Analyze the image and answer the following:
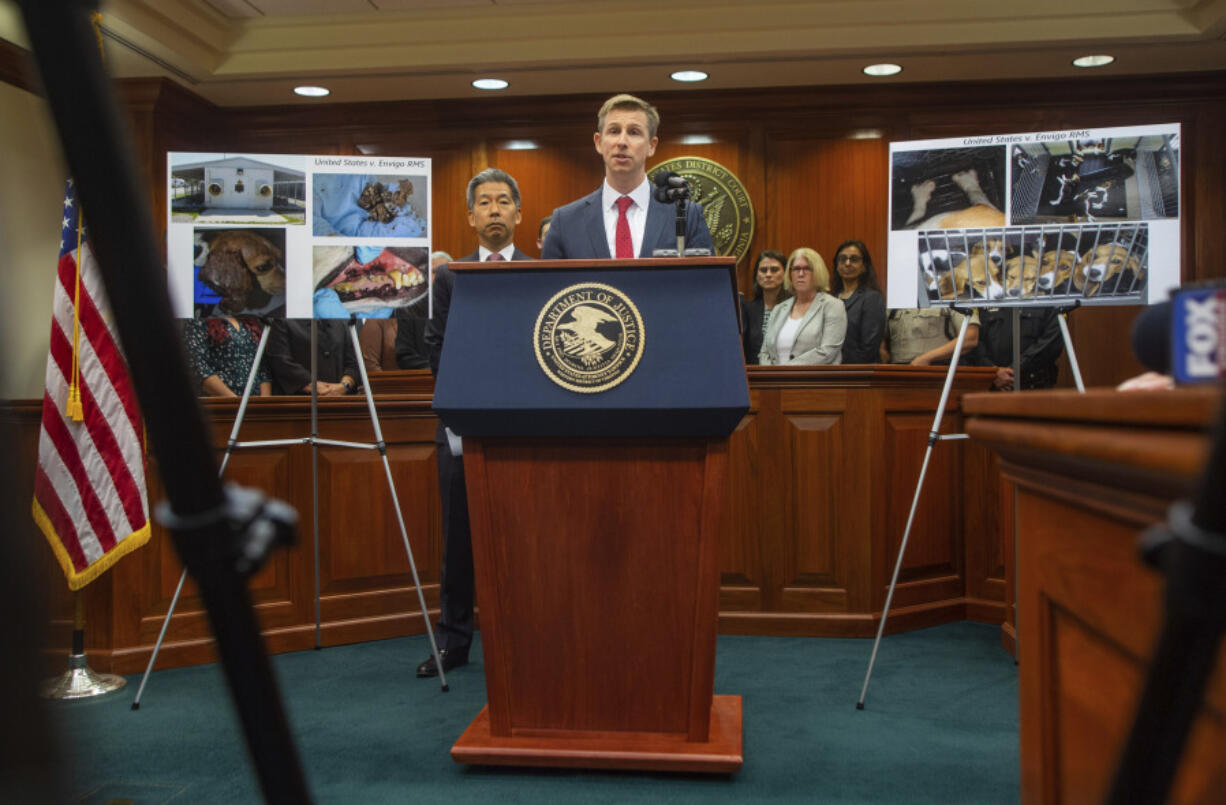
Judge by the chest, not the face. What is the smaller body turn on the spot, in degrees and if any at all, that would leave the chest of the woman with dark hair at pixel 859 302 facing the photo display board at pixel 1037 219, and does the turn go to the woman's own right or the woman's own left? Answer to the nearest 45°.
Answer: approximately 45° to the woman's own left

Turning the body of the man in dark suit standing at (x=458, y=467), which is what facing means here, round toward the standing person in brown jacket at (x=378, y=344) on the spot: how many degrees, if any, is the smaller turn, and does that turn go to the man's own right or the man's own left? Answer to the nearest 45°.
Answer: approximately 180°

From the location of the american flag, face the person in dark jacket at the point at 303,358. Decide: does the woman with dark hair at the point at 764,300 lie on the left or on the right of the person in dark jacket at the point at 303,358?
right

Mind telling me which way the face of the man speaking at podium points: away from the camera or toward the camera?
toward the camera

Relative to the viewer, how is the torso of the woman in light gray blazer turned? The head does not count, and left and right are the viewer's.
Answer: facing the viewer and to the left of the viewer

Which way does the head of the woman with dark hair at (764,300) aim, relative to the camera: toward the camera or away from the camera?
toward the camera

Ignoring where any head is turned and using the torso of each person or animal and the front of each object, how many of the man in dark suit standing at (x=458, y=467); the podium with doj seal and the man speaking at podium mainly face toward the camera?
3

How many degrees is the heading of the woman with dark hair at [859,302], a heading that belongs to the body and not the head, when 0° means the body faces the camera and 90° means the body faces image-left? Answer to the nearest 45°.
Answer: approximately 45°

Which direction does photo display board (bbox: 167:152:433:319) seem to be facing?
toward the camera

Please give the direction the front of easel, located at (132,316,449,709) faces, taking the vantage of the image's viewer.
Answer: facing the viewer

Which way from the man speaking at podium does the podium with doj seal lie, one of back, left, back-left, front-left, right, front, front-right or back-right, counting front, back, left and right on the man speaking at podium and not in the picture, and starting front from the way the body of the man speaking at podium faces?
front

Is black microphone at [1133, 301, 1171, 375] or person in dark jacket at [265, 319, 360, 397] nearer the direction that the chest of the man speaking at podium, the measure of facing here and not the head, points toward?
the black microphone

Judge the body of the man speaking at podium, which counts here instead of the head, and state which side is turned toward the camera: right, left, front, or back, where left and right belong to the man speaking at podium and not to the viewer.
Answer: front
